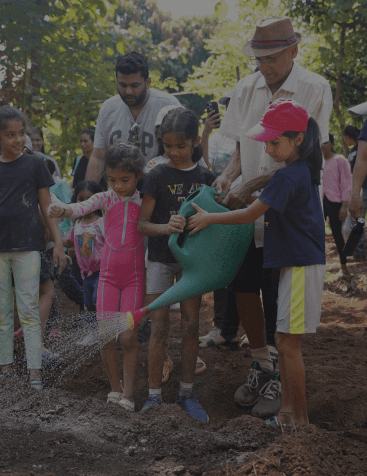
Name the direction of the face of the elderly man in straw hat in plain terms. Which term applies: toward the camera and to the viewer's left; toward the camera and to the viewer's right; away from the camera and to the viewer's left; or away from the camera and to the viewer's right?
toward the camera and to the viewer's left

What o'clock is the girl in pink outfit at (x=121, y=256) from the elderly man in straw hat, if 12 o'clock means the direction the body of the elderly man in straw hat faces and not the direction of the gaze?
The girl in pink outfit is roughly at 1 o'clock from the elderly man in straw hat.

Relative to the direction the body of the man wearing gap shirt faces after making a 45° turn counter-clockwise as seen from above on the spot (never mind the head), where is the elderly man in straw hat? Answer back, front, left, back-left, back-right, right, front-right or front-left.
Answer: front

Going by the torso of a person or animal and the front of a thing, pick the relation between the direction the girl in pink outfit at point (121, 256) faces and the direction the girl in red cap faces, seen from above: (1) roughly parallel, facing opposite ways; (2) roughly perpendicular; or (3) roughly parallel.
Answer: roughly perpendicular

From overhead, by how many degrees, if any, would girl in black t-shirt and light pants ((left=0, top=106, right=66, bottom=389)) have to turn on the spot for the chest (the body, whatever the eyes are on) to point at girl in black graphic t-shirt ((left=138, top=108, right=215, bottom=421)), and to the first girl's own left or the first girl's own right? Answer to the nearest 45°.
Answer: approximately 45° to the first girl's own left

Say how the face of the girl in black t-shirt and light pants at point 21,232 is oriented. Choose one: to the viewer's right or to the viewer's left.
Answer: to the viewer's right

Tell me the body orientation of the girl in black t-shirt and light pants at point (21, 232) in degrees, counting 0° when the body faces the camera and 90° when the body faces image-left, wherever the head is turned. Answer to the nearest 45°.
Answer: approximately 0°

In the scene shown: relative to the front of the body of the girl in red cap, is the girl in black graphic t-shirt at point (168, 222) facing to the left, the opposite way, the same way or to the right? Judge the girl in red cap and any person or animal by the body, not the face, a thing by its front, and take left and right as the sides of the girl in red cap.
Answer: to the left

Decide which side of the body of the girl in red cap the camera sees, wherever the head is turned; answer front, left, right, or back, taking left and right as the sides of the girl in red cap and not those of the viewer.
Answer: left

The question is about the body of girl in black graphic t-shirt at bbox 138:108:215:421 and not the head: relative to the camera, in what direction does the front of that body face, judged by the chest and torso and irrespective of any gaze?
toward the camera

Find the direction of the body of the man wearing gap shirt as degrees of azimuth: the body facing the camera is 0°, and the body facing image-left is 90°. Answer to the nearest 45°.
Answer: approximately 0°
